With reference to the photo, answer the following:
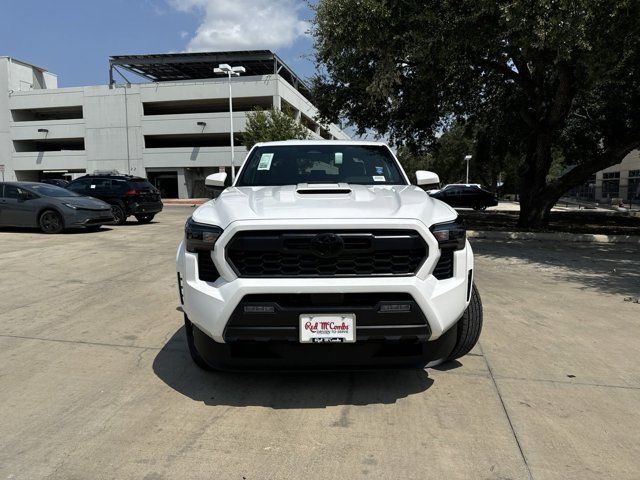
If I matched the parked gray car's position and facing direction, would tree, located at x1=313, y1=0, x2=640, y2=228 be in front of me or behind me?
in front

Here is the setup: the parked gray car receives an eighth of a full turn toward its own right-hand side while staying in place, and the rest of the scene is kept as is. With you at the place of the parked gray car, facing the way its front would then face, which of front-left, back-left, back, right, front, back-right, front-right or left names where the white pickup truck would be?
front

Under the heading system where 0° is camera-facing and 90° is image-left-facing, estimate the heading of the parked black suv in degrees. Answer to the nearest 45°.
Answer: approximately 135°

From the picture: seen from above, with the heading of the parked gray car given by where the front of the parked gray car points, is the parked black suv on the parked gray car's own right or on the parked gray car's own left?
on the parked gray car's own left

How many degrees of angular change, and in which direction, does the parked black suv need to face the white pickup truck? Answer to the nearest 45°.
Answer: approximately 135° to its left

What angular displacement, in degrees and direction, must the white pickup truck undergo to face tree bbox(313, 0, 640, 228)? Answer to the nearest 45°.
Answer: approximately 135° to its left

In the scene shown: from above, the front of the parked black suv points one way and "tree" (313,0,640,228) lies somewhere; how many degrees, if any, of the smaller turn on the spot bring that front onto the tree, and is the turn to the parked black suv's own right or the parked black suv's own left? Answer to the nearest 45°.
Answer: approximately 180°

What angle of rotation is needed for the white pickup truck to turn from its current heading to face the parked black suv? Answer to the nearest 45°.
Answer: approximately 135° to its right

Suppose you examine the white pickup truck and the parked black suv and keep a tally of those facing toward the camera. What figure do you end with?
1

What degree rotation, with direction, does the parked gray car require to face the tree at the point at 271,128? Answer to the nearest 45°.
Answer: approximately 90° to its left
